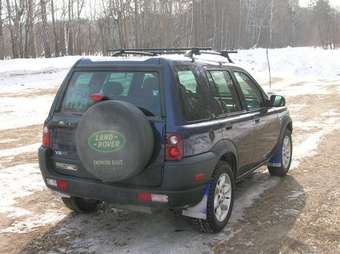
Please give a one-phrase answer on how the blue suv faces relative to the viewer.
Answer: facing away from the viewer and to the right of the viewer

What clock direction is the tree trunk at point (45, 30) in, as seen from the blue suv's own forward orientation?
The tree trunk is roughly at 10 o'clock from the blue suv.
